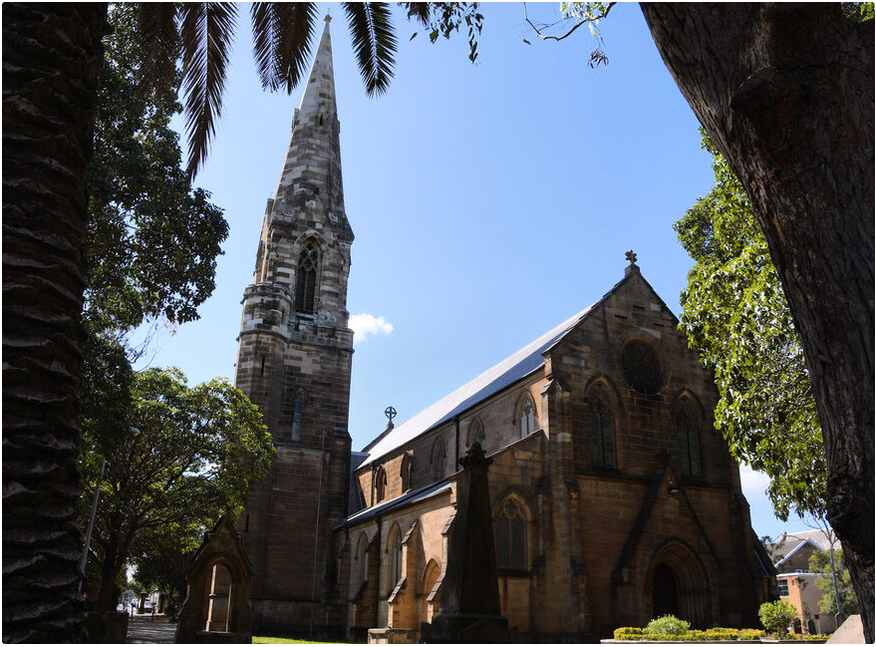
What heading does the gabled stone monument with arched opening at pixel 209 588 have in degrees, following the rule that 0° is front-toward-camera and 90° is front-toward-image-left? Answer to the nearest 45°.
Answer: approximately 0°

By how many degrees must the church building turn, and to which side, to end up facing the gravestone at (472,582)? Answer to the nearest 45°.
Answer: approximately 45° to its right

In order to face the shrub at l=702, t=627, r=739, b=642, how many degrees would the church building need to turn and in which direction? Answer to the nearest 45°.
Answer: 0° — it already faces it

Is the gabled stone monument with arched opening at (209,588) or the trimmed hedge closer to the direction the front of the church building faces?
the trimmed hedge

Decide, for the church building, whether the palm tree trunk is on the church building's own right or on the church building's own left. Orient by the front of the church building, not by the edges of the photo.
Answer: on the church building's own right

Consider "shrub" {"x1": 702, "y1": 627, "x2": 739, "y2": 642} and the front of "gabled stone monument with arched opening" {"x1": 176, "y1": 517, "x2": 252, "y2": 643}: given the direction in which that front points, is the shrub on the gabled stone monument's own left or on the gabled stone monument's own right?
on the gabled stone monument's own left

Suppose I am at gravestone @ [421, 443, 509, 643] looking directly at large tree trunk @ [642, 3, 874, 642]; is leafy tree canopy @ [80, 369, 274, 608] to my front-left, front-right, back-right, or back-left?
back-right

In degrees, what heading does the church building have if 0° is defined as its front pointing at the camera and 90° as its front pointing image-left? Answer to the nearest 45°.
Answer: approximately 315°

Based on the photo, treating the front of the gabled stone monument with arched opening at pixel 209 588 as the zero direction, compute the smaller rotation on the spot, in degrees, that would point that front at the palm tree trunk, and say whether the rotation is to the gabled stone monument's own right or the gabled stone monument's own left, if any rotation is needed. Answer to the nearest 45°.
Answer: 0° — it already faces it
